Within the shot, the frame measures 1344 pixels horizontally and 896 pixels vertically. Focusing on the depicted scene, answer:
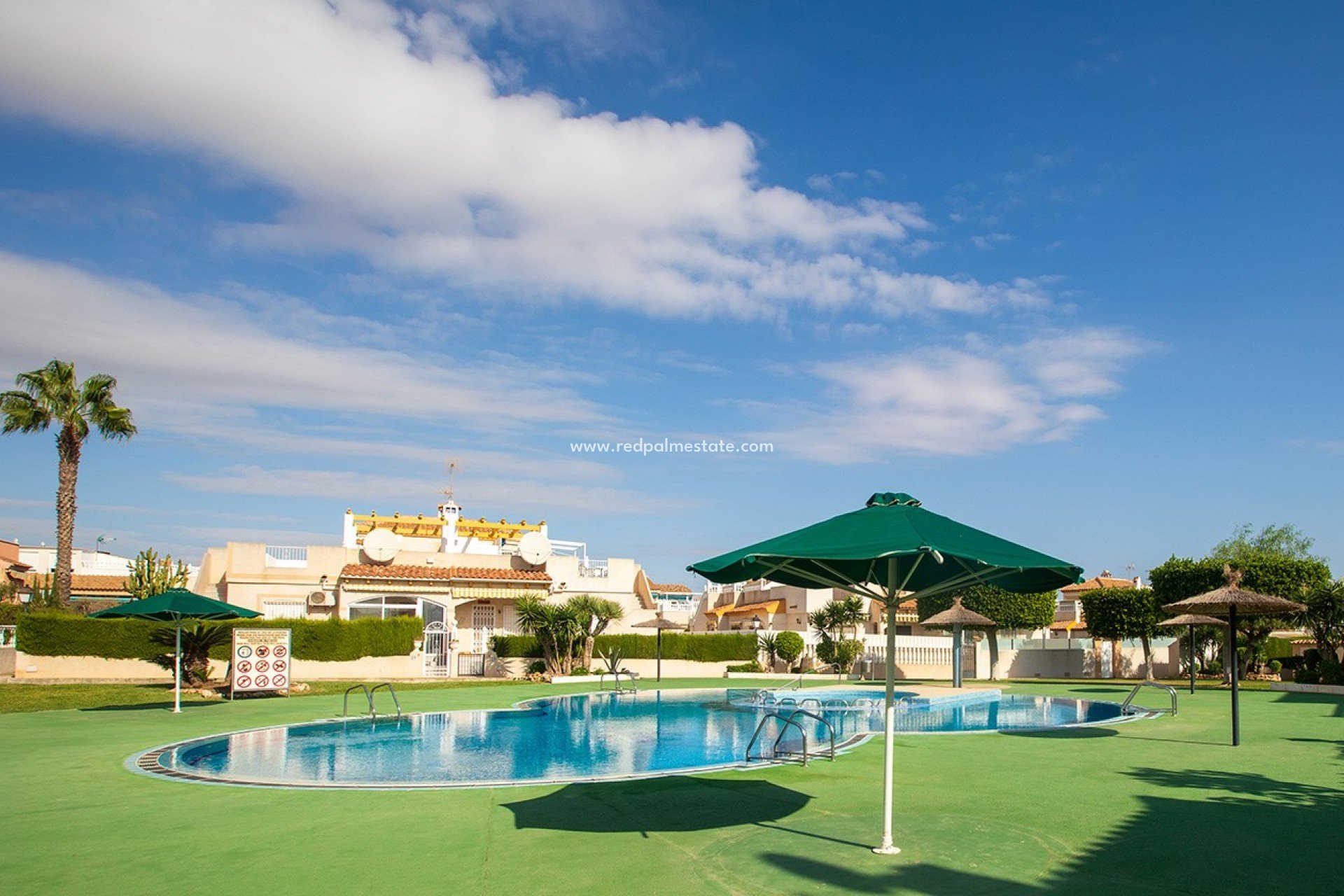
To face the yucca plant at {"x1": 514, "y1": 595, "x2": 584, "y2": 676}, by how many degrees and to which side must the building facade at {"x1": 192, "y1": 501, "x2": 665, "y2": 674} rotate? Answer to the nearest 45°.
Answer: approximately 45° to its left

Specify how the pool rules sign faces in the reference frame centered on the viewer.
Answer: facing the viewer

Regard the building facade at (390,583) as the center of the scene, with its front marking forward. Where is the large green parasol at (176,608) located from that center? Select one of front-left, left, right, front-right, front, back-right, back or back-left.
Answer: front

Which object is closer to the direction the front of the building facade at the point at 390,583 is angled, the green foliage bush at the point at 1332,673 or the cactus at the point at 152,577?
the green foliage bush

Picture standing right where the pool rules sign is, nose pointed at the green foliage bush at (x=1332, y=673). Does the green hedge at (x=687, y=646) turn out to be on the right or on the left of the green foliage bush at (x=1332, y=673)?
left

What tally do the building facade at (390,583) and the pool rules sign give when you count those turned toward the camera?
2

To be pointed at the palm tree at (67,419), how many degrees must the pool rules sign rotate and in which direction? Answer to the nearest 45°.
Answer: approximately 135° to its right

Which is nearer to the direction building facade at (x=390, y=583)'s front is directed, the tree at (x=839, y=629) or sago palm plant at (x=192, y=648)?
the sago palm plant

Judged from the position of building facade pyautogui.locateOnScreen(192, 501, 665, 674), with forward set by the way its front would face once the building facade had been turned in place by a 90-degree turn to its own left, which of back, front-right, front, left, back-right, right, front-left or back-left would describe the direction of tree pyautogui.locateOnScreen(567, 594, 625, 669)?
front-right

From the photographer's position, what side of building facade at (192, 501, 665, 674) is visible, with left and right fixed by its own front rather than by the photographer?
front
